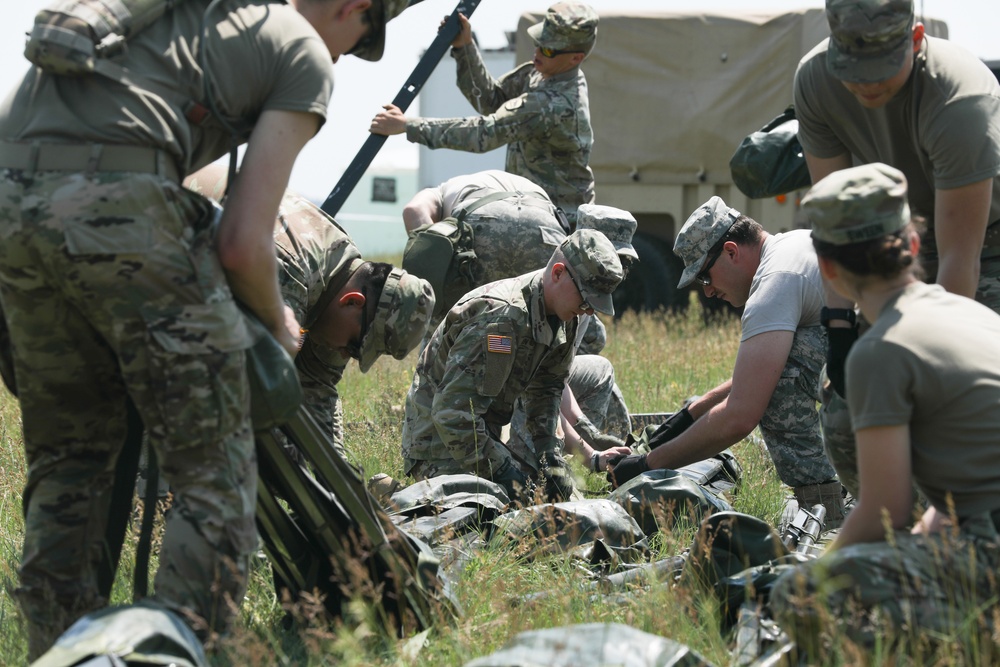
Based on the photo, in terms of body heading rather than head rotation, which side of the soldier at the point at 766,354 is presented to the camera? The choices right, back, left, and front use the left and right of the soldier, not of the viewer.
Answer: left

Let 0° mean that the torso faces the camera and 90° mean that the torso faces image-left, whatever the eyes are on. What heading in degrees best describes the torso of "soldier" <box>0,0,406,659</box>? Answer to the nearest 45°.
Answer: approximately 225°

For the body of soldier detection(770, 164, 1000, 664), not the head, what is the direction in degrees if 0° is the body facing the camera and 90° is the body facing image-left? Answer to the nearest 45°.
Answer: approximately 135°

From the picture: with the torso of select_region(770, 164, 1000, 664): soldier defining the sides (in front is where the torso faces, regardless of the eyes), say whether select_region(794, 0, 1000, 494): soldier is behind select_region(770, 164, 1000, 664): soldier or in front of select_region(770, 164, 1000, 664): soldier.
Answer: in front

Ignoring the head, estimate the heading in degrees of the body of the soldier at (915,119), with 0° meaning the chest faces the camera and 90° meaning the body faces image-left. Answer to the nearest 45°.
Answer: approximately 45°

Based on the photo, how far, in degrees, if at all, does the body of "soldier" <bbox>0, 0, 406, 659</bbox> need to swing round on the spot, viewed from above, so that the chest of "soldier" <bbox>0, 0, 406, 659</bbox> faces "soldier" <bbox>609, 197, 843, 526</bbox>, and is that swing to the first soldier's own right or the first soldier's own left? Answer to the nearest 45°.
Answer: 0° — they already face them

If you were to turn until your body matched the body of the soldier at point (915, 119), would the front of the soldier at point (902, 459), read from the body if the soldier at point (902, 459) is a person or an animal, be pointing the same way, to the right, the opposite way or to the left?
to the right

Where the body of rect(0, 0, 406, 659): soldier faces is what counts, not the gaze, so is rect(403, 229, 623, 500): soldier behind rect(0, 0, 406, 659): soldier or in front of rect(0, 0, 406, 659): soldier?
in front

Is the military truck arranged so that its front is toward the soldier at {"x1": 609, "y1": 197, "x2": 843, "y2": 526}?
no

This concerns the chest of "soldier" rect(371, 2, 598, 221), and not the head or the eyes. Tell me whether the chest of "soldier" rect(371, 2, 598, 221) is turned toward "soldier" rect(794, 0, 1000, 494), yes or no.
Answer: no

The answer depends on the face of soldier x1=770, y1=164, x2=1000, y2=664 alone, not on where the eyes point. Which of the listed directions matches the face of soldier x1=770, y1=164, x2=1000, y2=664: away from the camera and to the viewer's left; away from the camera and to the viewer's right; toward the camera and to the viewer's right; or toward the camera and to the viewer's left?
away from the camera and to the viewer's left

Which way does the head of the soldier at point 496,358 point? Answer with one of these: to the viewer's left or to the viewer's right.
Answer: to the viewer's right

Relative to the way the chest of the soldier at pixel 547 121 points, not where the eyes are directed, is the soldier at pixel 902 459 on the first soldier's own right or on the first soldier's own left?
on the first soldier's own left

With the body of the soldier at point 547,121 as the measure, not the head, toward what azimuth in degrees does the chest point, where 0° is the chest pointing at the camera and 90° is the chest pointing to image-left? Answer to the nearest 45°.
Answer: approximately 90°

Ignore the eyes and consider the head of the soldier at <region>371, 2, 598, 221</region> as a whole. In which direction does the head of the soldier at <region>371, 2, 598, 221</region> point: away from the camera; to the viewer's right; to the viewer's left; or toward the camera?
to the viewer's left
